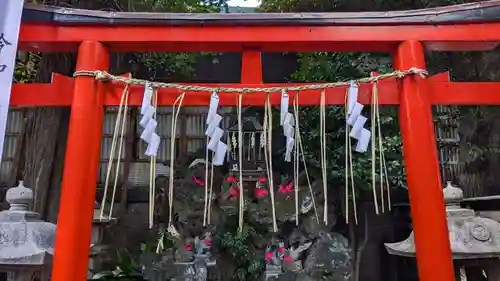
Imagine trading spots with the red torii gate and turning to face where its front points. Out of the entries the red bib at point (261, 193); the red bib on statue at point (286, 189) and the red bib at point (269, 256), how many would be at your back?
3

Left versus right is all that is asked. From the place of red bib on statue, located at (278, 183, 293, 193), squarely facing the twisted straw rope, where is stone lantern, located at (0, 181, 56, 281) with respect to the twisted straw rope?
right

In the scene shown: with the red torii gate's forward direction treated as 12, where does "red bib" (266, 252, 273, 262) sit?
The red bib is roughly at 6 o'clock from the red torii gate.

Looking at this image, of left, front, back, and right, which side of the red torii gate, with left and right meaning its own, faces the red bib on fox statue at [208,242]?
back

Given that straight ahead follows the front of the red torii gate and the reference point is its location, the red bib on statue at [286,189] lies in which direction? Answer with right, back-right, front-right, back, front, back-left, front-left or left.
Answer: back

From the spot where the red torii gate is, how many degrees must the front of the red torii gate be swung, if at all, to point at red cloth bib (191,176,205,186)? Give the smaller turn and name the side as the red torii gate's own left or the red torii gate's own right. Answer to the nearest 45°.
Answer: approximately 180°

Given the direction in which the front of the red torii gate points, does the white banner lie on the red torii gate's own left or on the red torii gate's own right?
on the red torii gate's own right

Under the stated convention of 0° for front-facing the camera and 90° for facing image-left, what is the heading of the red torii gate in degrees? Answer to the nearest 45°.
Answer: approximately 0°

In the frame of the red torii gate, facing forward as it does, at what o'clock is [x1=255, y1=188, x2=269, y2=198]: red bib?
The red bib is roughly at 6 o'clock from the red torii gate.

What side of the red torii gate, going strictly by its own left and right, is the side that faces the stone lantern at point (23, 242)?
right
